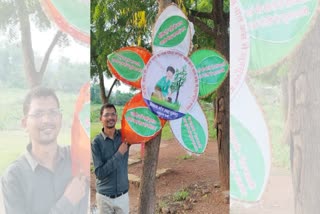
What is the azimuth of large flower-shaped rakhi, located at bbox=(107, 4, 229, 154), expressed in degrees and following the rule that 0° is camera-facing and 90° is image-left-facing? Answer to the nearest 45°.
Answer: approximately 0°
